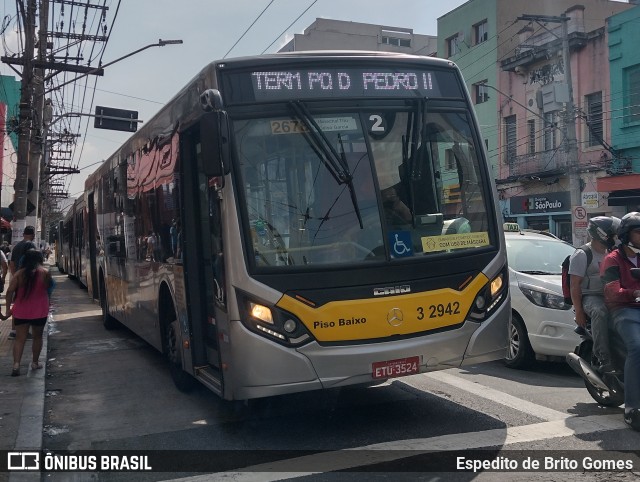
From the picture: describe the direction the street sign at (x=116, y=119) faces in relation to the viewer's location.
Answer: facing away from the viewer

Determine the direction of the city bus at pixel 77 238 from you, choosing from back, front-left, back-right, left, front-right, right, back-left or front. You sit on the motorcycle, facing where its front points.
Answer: back

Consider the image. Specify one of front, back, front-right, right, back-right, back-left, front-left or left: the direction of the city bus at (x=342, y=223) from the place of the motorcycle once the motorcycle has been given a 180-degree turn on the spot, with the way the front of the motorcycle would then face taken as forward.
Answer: left

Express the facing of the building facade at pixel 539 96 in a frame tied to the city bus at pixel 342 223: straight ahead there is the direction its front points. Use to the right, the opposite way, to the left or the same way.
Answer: to the right

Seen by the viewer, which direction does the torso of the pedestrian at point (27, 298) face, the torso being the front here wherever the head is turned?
away from the camera

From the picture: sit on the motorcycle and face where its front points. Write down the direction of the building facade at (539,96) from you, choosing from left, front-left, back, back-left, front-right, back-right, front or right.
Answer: back-left

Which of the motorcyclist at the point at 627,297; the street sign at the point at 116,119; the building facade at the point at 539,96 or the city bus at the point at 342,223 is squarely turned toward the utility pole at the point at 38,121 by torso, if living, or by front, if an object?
the building facade

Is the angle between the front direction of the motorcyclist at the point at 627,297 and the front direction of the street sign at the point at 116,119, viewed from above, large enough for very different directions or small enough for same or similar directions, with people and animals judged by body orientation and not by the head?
very different directions

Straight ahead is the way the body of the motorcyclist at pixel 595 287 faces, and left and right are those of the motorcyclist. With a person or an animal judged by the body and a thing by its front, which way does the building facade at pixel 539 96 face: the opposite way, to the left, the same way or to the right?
to the right

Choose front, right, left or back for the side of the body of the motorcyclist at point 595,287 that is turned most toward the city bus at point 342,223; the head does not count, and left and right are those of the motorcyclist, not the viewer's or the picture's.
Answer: right
